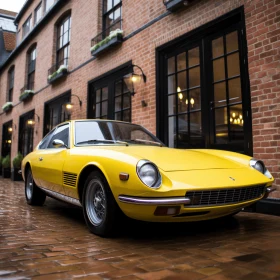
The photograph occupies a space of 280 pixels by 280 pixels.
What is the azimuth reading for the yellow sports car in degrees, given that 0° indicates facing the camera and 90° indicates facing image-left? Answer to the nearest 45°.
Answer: approximately 315°

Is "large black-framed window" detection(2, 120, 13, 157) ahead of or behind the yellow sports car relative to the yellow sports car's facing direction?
behind

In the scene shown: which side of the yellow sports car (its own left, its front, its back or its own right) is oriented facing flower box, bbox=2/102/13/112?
back

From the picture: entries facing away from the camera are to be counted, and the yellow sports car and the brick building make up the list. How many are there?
0

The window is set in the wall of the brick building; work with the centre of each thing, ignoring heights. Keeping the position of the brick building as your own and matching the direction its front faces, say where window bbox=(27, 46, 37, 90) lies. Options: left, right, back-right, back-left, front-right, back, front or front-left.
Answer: right

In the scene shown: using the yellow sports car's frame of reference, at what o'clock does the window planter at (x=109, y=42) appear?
The window planter is roughly at 7 o'clock from the yellow sports car.

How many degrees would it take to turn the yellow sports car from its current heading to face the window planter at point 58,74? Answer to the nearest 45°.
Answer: approximately 180°

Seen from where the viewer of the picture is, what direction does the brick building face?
facing the viewer and to the left of the viewer

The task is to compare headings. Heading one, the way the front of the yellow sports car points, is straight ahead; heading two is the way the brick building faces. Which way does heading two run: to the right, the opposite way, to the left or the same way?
to the right

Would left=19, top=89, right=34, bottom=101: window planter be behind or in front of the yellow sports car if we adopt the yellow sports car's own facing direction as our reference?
behind

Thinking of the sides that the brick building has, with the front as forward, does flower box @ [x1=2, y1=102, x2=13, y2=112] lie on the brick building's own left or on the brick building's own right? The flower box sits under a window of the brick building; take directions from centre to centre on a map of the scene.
on the brick building's own right

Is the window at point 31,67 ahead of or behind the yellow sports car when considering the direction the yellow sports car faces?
behind
